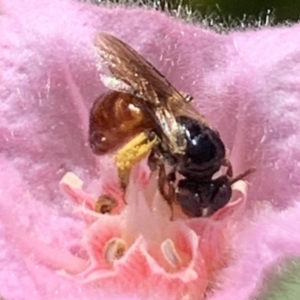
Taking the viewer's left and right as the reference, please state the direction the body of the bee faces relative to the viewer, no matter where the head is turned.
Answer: facing the viewer and to the right of the viewer
